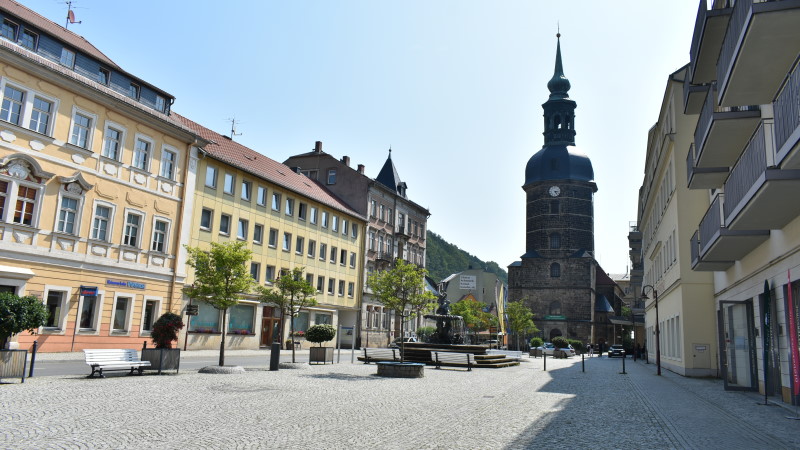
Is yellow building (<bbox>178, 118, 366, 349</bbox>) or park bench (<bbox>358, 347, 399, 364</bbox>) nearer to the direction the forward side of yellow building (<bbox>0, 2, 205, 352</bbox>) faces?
the park bench

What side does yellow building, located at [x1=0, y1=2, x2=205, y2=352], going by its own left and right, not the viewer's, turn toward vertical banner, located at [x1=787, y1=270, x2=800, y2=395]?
front

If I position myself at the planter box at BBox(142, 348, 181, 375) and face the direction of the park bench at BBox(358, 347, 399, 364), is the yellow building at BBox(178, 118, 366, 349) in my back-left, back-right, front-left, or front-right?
front-left

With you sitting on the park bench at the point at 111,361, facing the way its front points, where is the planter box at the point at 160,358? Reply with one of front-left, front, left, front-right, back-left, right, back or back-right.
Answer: left

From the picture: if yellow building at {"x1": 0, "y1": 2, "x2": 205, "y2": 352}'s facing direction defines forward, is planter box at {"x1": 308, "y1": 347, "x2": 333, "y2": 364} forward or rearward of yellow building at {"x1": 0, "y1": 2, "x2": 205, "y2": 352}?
forward

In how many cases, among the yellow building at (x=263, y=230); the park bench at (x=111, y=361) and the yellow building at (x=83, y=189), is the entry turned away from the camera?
0

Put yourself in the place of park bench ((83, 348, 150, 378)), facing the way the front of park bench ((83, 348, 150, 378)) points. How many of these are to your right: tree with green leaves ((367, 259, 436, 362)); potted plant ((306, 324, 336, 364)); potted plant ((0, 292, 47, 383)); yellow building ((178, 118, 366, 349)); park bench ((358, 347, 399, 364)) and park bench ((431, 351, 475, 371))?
1

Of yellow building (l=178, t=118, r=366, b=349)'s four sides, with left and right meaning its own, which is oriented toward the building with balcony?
front

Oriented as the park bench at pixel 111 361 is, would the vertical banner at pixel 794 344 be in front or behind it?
in front

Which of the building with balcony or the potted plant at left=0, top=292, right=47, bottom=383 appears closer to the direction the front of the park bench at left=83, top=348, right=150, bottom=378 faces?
the building with balcony

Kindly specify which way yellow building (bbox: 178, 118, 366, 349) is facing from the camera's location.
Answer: facing the viewer and to the right of the viewer

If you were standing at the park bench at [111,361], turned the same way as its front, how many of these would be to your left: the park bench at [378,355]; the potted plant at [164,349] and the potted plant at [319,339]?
3

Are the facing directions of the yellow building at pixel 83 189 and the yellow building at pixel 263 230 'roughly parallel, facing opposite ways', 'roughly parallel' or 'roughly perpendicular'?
roughly parallel

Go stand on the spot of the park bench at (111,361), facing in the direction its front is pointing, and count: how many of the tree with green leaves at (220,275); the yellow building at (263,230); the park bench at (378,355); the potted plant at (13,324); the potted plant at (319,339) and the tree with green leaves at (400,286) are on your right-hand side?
1

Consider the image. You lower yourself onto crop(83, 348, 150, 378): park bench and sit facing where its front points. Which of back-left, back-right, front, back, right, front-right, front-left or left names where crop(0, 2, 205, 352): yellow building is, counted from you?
back-left

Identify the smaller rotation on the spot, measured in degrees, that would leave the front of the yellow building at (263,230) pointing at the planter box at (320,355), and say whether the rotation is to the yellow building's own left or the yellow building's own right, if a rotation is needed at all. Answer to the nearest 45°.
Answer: approximately 45° to the yellow building's own right
